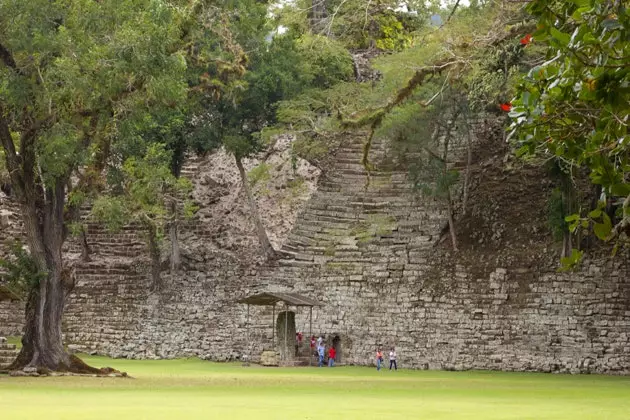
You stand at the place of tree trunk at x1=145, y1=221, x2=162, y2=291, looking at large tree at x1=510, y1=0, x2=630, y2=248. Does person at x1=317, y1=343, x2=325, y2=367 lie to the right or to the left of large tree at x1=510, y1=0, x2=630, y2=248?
left
